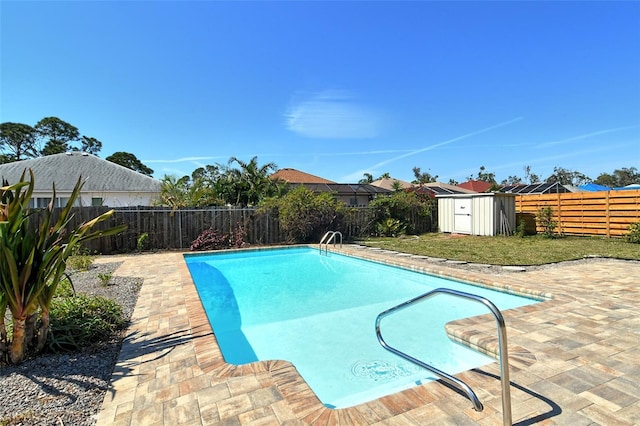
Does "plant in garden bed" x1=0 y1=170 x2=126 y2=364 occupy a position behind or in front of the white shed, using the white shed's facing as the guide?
in front

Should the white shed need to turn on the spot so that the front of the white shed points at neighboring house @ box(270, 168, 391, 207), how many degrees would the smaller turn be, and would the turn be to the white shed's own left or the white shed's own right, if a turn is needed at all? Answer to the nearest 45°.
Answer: approximately 90° to the white shed's own right

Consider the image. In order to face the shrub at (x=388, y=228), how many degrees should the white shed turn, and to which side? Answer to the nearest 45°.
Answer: approximately 45° to its right

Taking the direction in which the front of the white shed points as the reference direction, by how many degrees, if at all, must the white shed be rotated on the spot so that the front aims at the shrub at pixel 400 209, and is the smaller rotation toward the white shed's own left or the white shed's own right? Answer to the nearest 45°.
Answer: approximately 45° to the white shed's own right

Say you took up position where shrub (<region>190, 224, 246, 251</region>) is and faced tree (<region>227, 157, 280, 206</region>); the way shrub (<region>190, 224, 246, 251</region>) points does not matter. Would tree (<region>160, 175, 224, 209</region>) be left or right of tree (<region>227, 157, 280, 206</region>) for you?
left

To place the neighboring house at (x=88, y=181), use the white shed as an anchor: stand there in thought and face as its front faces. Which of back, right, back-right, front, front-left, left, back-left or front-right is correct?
front-right

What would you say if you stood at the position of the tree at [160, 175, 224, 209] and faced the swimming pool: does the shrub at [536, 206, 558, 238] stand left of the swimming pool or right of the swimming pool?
left

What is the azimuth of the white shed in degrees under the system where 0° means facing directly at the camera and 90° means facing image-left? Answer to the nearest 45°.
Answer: approximately 45°

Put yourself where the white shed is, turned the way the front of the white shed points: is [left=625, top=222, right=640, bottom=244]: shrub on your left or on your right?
on your left
